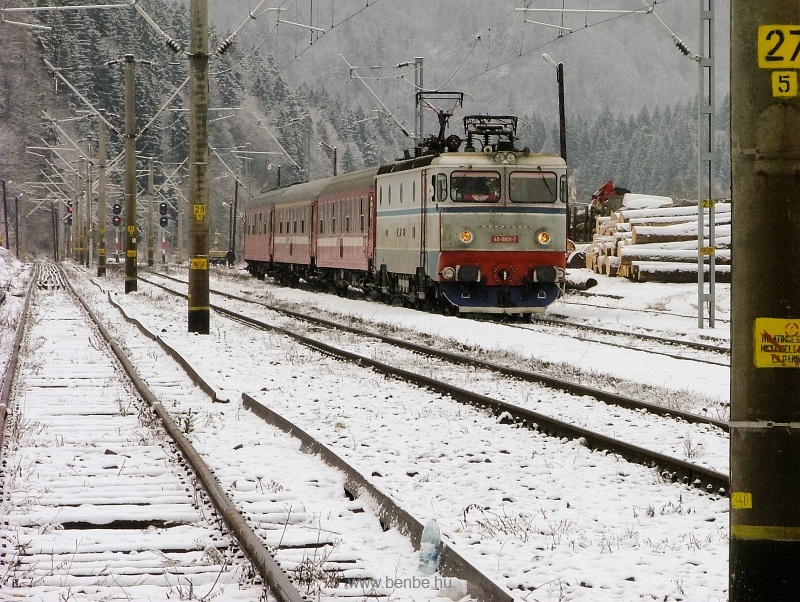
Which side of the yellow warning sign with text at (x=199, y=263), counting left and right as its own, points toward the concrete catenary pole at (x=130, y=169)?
back

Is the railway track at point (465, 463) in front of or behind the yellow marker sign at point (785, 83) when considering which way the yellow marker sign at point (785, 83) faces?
behind

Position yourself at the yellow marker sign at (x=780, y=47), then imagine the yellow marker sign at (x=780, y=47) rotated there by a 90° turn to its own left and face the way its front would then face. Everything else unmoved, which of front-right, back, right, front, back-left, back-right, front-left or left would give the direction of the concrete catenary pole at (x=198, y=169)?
back-left

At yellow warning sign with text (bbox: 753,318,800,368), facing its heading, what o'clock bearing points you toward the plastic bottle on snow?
The plastic bottle on snow is roughly at 4 o'clock from the yellow warning sign with text.

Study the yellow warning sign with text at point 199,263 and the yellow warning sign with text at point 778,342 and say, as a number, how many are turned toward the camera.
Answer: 2

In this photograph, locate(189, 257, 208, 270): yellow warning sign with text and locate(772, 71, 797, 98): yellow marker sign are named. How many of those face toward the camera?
2

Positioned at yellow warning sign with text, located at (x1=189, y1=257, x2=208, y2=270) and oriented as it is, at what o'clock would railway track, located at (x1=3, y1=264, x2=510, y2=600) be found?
The railway track is roughly at 12 o'clock from the yellow warning sign with text.

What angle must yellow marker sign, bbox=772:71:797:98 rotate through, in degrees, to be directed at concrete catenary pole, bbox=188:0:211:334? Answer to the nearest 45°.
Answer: approximately 135° to its right

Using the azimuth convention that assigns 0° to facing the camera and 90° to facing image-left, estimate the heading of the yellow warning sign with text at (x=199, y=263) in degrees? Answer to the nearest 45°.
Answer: approximately 0°

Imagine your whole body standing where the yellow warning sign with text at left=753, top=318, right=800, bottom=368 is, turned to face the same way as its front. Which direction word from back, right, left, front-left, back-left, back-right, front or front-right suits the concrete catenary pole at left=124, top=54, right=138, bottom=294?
back-right

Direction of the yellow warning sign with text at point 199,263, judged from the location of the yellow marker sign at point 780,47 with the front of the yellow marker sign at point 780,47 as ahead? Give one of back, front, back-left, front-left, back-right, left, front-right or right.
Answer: back-right
